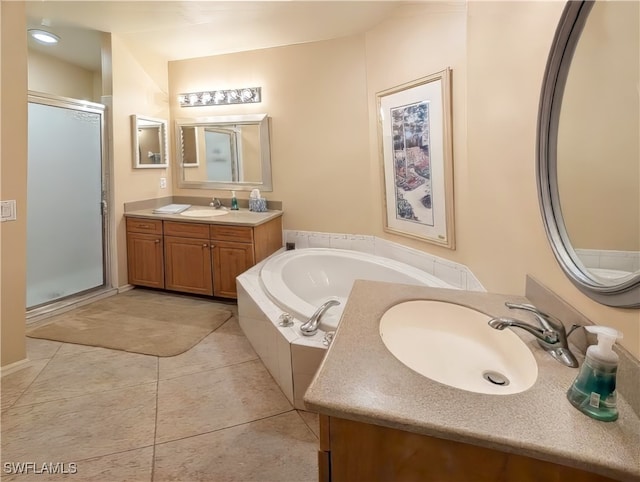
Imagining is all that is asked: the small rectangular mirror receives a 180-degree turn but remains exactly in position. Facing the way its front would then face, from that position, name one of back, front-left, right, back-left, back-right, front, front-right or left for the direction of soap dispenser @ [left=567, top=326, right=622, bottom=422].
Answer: back-left

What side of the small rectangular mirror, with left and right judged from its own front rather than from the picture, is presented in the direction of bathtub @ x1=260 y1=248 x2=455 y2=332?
front

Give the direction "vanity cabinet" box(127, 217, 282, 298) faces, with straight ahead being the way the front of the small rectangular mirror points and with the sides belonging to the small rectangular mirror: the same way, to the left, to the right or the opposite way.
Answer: to the right

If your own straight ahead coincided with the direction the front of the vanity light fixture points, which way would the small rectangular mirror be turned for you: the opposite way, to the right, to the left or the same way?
to the left

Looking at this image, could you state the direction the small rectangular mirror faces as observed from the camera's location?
facing the viewer and to the right of the viewer
